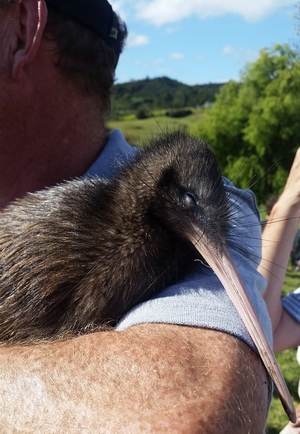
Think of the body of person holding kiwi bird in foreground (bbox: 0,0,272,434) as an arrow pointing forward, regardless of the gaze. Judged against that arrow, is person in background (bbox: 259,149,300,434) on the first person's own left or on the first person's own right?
on the first person's own right
